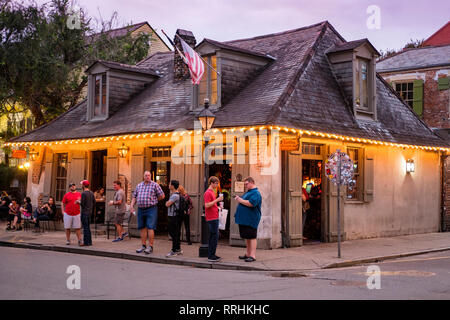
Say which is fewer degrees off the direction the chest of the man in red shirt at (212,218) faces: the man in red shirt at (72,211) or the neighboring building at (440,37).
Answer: the neighboring building

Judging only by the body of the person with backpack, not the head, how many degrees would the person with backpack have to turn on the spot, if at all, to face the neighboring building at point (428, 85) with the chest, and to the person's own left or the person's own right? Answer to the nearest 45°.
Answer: approximately 135° to the person's own right

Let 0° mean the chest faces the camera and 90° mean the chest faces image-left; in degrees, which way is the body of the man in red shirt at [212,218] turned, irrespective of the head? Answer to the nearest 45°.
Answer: approximately 270°

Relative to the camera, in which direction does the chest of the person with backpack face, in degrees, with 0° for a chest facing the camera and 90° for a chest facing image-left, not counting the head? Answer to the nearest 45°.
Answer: approximately 90°

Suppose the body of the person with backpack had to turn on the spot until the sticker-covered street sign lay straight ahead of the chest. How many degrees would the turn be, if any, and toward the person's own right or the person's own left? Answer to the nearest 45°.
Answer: approximately 180°

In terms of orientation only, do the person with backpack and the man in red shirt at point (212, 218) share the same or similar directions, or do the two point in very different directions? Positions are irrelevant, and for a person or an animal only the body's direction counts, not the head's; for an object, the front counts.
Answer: very different directions

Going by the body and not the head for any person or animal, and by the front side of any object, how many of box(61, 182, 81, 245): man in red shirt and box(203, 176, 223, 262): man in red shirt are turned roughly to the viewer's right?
1

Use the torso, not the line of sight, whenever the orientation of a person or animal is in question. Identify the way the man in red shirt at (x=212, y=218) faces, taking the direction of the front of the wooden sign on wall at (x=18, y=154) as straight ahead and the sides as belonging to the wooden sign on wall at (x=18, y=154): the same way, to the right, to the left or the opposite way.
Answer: to the left

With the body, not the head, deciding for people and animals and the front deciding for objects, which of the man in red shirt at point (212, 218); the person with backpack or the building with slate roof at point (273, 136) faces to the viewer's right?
the man in red shirt

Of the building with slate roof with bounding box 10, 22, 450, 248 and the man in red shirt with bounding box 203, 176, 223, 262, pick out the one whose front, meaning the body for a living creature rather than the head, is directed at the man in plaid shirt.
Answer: the building with slate roof

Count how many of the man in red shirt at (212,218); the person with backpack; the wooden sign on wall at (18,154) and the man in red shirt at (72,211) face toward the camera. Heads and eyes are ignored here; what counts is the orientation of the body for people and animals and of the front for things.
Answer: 2
